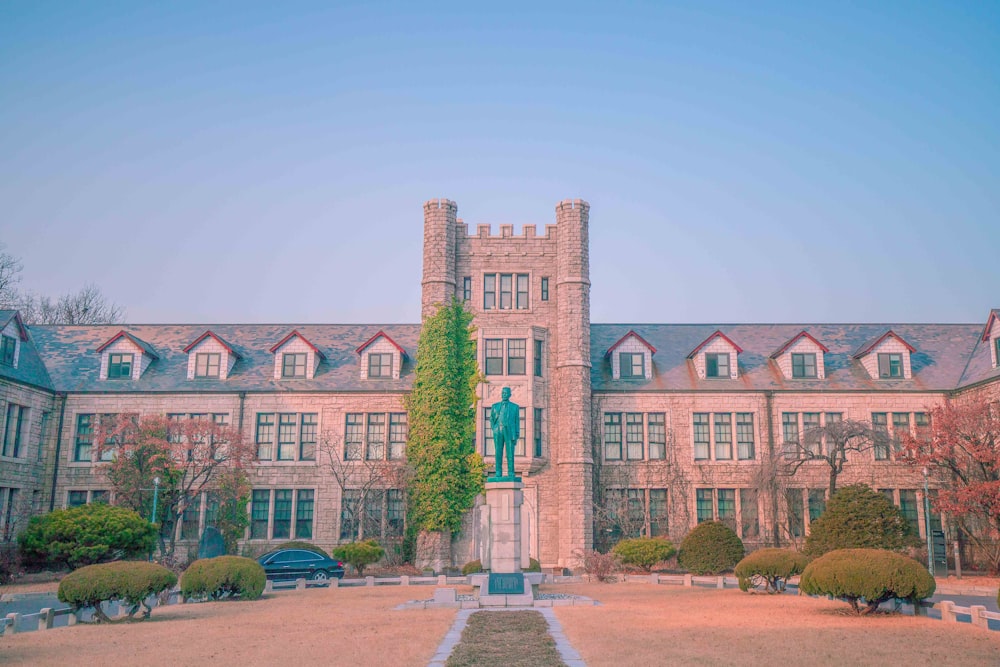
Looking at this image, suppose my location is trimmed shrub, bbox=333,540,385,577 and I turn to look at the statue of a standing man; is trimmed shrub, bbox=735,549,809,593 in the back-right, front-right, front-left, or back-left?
front-left

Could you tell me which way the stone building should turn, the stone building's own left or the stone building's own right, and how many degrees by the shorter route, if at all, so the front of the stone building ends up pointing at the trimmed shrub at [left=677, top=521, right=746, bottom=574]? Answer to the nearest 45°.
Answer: approximately 45° to the stone building's own left

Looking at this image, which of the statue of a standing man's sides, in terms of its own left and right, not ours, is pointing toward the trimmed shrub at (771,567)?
left

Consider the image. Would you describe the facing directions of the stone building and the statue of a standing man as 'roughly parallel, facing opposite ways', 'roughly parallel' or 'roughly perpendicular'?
roughly parallel

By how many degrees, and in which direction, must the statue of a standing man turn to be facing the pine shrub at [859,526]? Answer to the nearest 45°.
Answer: approximately 90° to its left

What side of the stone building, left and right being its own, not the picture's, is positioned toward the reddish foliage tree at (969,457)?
left

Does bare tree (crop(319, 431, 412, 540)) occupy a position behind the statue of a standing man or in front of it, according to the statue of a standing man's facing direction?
behind

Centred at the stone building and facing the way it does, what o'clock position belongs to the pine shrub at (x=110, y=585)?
The pine shrub is roughly at 1 o'clock from the stone building.

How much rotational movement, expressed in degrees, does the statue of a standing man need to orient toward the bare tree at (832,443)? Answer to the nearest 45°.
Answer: approximately 135° to its left

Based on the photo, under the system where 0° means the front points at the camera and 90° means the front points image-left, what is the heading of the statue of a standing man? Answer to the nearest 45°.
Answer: approximately 0°

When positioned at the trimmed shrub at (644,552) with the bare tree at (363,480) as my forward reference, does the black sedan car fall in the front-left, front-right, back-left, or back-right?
front-left

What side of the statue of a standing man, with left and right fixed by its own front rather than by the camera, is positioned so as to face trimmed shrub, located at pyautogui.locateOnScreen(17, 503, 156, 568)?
right

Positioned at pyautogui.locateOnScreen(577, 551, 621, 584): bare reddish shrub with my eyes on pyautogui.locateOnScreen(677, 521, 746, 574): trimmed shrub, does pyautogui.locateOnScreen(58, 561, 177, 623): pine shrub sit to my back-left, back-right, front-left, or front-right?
back-right

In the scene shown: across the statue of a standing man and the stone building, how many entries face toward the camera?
2

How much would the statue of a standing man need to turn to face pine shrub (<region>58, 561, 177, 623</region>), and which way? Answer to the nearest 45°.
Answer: approximately 45° to its right
